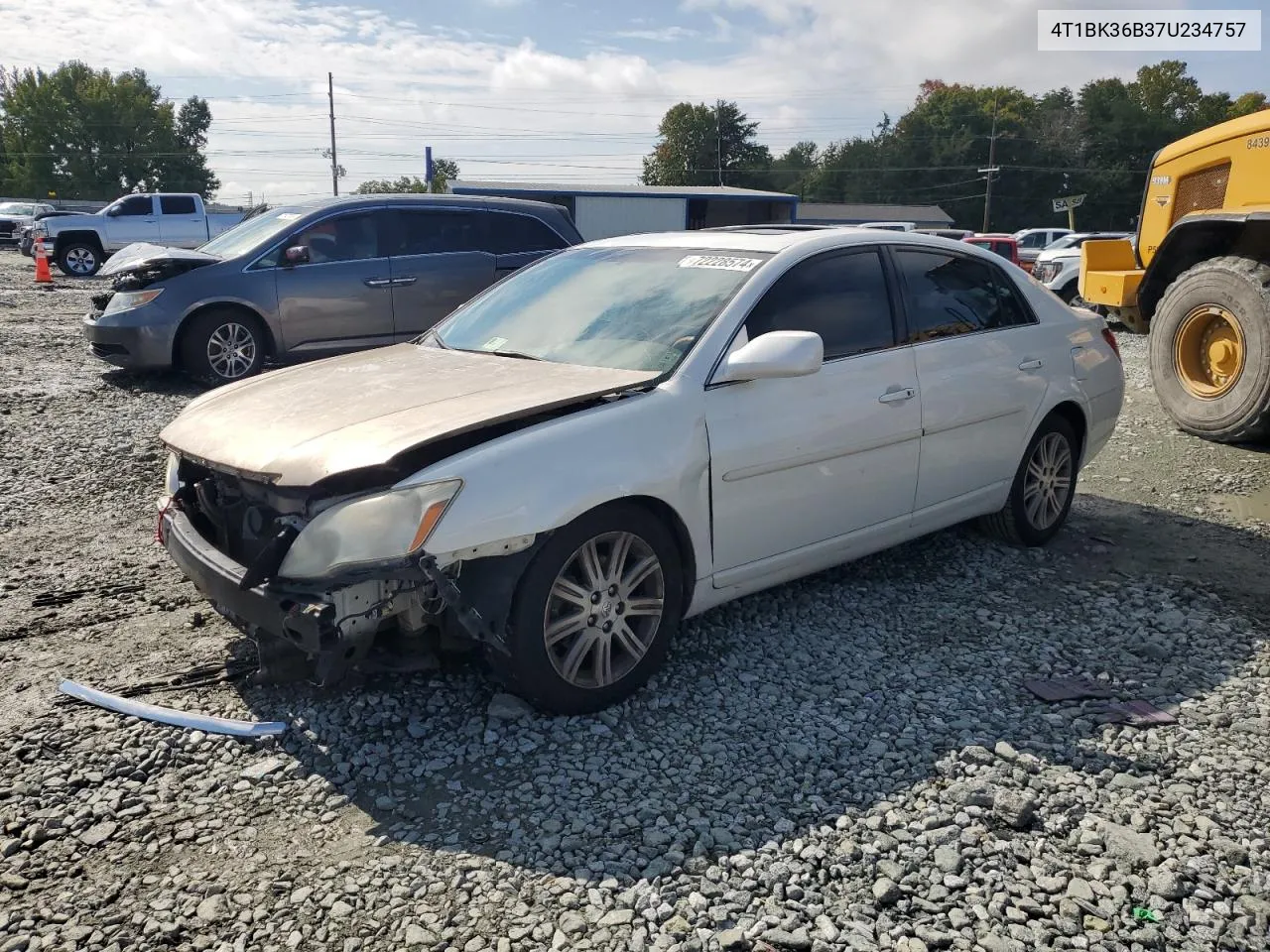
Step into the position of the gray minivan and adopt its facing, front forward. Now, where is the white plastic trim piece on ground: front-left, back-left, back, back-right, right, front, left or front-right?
front-left

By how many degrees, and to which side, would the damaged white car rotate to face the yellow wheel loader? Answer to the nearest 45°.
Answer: approximately 180°

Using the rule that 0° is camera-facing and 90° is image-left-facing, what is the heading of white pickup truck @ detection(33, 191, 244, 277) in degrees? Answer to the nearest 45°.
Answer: approximately 90°

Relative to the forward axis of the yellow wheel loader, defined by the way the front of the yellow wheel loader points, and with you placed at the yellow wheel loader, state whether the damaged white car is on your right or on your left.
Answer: on your right

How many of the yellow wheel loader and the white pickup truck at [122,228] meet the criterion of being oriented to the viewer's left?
1

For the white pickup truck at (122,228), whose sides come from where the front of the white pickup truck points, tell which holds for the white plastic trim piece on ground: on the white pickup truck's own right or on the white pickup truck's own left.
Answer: on the white pickup truck's own left

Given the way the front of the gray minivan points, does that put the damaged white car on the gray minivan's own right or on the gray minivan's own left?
on the gray minivan's own left

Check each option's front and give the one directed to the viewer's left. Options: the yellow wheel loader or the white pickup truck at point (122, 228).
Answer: the white pickup truck

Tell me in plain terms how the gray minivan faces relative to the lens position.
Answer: facing the viewer and to the left of the viewer

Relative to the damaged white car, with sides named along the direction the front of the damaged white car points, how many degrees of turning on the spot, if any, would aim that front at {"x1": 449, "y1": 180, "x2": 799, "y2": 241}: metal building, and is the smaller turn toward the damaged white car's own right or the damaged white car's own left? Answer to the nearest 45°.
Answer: approximately 135° to the damaged white car's own right

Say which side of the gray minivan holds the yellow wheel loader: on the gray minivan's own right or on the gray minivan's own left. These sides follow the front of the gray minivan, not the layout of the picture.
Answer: on the gray minivan's own left

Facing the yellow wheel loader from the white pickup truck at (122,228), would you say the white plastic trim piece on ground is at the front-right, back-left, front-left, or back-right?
front-right

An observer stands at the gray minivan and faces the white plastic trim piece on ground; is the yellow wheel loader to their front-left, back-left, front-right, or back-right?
front-left

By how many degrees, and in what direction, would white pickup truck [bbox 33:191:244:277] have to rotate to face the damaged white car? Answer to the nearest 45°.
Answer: approximately 90° to its left
